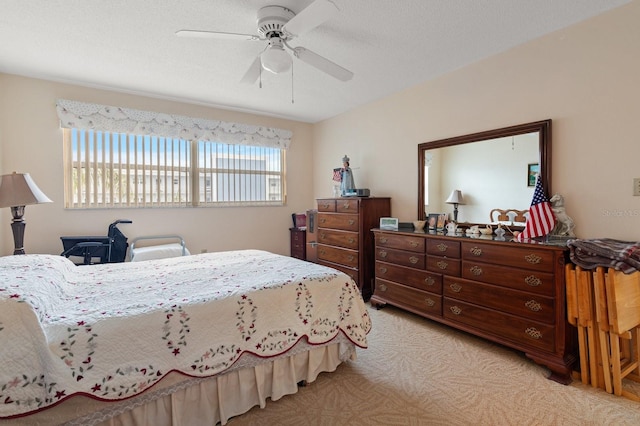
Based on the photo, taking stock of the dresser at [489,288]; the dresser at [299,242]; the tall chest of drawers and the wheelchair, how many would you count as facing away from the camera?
0

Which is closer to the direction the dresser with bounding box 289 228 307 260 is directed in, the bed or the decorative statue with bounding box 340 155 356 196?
the bed

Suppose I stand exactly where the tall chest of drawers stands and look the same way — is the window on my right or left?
on my right

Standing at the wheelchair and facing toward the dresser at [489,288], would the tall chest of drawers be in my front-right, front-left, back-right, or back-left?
front-left

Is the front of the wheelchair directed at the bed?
no

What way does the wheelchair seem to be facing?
to the viewer's left

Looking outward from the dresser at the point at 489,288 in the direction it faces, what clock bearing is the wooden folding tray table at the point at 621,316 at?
The wooden folding tray table is roughly at 8 o'clock from the dresser.

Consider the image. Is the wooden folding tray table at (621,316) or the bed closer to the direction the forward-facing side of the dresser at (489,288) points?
the bed

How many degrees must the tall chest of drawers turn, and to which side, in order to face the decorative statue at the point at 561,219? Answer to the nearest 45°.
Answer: approximately 90° to its left

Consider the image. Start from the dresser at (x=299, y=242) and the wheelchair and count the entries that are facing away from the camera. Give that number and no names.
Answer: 0

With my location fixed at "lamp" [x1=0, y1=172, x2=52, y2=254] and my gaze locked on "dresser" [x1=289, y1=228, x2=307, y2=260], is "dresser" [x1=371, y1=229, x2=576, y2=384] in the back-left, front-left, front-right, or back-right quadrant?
front-right

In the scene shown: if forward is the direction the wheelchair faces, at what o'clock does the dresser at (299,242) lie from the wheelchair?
The dresser is roughly at 6 o'clock from the wheelchair.

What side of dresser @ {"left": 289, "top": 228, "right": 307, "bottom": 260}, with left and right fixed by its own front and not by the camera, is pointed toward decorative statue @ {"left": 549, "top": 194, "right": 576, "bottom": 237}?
front

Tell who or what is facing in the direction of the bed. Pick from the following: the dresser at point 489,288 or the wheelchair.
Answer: the dresser

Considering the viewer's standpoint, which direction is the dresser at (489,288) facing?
facing the viewer and to the left of the viewer

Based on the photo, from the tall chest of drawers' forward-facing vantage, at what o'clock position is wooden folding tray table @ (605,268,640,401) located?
The wooden folding tray table is roughly at 9 o'clock from the tall chest of drawers.

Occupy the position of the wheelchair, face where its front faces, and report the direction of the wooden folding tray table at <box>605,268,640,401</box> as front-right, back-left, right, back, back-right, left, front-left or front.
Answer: back-left

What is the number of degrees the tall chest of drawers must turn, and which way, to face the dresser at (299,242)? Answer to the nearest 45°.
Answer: approximately 90° to its right
